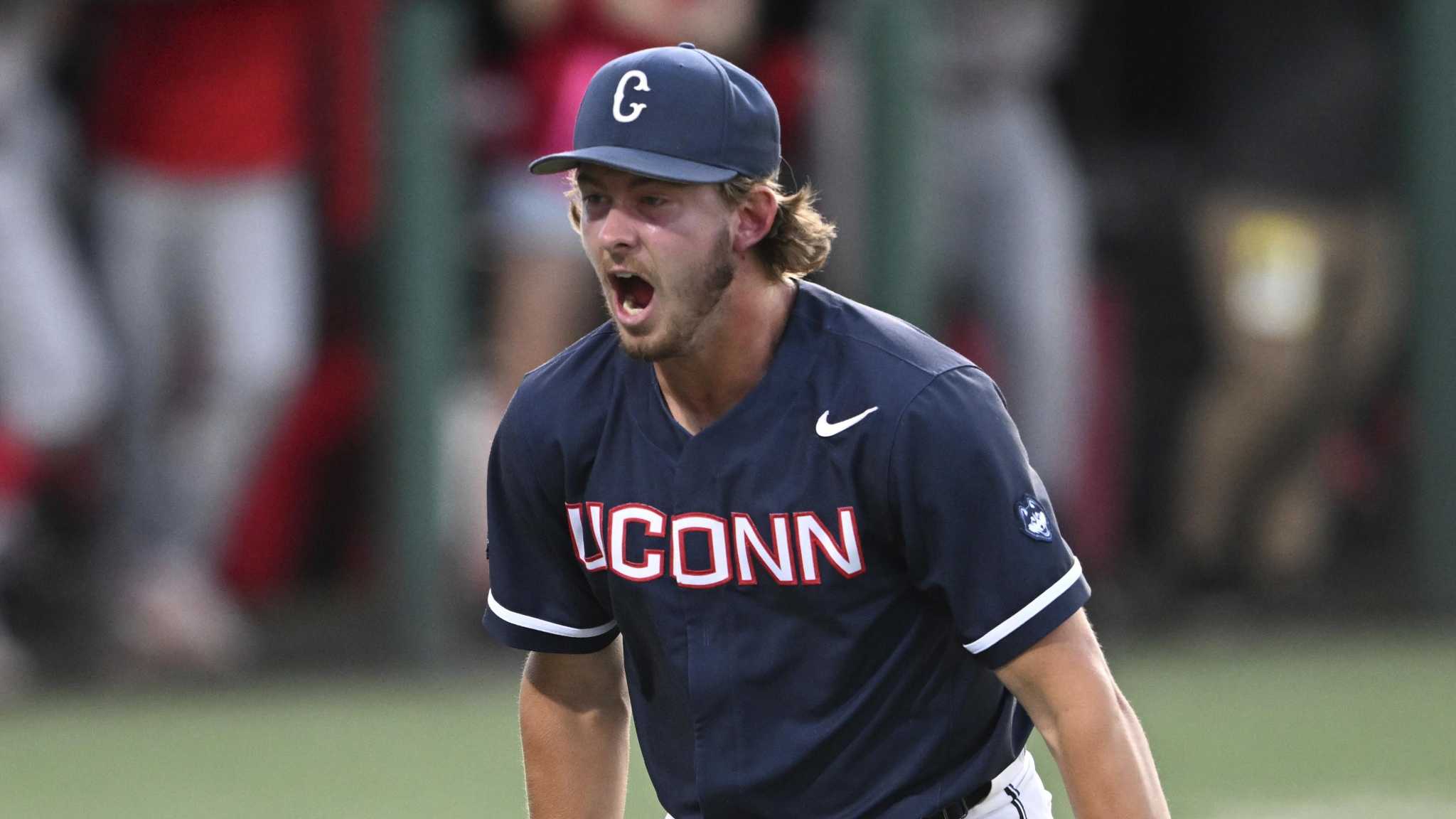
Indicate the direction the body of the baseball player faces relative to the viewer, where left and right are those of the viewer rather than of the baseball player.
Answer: facing the viewer and to the left of the viewer

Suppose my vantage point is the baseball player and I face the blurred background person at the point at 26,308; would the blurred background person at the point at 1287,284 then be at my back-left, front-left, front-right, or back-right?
front-right

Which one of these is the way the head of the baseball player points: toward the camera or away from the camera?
toward the camera

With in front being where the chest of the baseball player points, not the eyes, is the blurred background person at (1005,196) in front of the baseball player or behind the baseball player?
behind

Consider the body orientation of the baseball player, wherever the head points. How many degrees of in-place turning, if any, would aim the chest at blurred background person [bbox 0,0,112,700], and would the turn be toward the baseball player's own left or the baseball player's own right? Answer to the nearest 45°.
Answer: approximately 90° to the baseball player's own right

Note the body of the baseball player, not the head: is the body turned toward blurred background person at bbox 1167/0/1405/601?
no

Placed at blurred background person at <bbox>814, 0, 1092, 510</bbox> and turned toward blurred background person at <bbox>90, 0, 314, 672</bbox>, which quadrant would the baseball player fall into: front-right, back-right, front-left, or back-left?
front-left

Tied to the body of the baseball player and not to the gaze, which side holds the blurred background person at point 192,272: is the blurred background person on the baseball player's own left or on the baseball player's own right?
on the baseball player's own right
